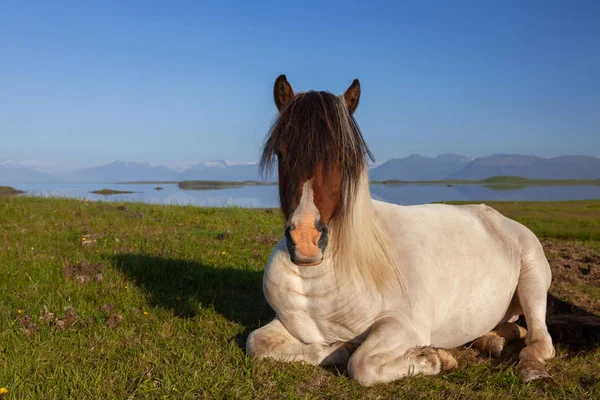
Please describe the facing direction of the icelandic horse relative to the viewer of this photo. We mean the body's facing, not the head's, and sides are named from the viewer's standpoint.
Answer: facing the viewer and to the left of the viewer
